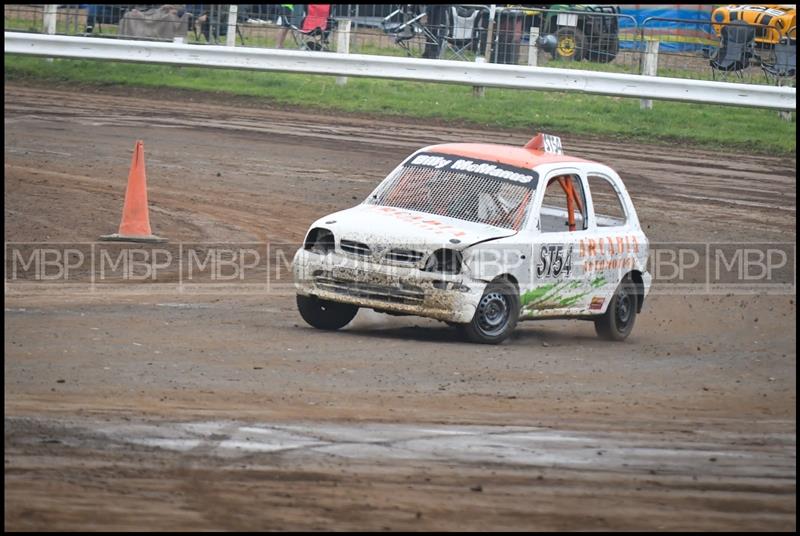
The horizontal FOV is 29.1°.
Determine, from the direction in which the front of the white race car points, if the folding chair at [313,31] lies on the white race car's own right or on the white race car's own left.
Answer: on the white race car's own right

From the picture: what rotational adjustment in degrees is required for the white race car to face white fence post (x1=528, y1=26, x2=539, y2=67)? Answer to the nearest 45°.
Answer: approximately 135° to its right

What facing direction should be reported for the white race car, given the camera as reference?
facing the viewer and to the left of the viewer

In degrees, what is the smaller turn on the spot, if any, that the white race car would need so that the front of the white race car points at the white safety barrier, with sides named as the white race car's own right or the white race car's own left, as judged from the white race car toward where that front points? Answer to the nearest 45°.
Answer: approximately 135° to the white race car's own right

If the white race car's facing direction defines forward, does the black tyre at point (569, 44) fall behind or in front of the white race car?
behind

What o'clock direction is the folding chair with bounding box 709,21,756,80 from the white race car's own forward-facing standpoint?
The folding chair is roughly at 5 o'clock from the white race car.

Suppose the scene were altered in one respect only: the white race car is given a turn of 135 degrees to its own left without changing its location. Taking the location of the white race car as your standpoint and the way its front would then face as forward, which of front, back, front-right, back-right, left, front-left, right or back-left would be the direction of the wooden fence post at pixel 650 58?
left

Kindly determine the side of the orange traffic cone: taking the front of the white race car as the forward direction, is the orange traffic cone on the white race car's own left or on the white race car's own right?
on the white race car's own right

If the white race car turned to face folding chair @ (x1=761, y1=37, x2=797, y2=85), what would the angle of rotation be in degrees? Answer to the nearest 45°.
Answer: approximately 135° to its right

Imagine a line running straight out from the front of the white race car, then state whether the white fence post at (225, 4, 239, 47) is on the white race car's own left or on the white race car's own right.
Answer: on the white race car's own right

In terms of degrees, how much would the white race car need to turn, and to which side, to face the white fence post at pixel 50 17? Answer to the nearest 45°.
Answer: approximately 90° to its right

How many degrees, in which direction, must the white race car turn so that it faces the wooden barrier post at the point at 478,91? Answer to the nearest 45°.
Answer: approximately 135° to its right

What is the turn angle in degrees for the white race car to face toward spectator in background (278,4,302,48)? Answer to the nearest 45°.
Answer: approximately 135° to its right
